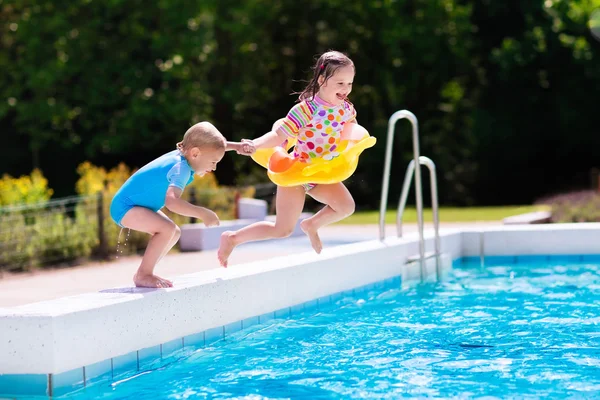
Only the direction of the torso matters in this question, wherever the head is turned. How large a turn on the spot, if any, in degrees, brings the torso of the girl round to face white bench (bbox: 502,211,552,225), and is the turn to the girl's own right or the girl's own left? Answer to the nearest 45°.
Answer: approximately 90° to the girl's own left

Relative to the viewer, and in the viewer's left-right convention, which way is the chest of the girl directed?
facing the viewer and to the right of the viewer

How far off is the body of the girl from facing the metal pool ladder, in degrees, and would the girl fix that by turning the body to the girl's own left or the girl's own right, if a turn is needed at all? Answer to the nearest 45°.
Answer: approximately 90° to the girl's own left

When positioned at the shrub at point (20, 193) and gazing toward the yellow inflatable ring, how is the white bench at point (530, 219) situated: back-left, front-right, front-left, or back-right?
front-left

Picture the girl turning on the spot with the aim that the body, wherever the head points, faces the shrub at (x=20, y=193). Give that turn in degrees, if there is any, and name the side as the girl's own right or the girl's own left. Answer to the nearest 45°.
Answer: approximately 180°

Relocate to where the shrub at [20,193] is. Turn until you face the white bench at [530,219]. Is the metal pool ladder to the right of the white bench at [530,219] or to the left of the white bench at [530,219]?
right
